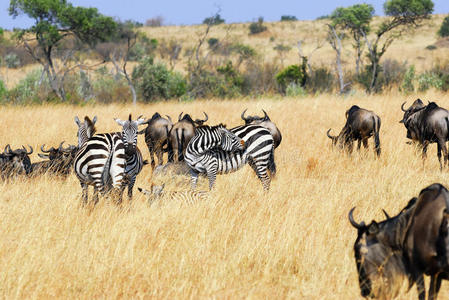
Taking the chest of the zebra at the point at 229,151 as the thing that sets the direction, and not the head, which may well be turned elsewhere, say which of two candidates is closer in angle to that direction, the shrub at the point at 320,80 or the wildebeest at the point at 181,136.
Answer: the wildebeest

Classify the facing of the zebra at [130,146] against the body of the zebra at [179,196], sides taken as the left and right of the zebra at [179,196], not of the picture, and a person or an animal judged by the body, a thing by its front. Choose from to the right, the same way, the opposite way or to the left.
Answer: to the left

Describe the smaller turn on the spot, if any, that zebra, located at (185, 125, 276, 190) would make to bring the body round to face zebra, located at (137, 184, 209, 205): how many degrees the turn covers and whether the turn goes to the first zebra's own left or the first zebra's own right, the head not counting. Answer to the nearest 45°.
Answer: approximately 45° to the first zebra's own left

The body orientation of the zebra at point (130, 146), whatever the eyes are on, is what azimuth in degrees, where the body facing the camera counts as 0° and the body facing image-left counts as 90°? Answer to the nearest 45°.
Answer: approximately 0°

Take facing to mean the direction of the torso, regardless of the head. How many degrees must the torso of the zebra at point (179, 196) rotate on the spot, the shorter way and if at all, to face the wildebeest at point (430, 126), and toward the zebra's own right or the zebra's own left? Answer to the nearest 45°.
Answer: approximately 135° to the zebra's own right

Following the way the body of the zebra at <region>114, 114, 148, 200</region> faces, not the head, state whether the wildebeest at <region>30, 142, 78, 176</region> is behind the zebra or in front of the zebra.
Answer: behind

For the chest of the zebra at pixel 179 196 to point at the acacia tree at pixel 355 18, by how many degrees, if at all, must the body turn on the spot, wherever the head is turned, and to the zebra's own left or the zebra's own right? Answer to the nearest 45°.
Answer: approximately 135° to the zebra's own right

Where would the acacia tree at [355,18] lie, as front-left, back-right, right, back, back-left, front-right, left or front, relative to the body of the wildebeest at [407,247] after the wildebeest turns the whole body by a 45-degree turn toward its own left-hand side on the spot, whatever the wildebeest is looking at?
back

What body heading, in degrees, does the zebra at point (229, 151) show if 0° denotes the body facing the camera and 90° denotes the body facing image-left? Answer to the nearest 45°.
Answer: approximately 90°
